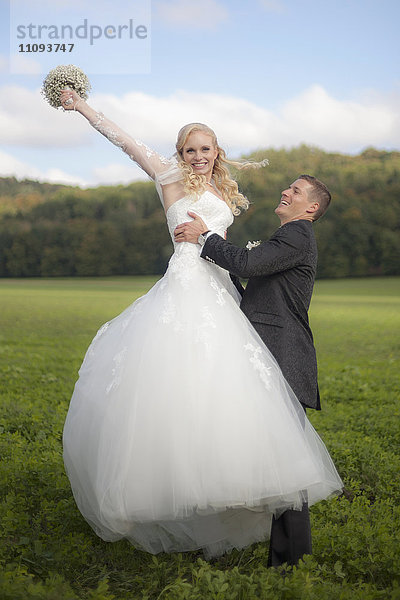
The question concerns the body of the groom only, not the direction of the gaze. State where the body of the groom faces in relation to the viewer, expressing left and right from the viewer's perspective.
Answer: facing to the left of the viewer
